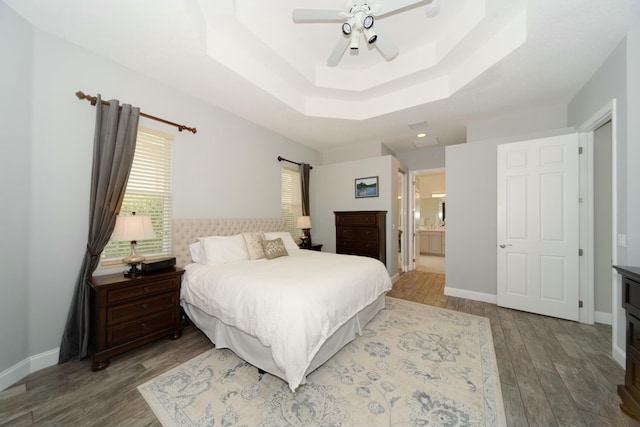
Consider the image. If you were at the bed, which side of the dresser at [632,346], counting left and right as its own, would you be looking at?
front

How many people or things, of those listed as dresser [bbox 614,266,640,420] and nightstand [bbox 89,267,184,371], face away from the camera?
0

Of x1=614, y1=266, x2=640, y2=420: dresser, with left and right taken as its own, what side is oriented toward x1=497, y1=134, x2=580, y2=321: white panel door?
right

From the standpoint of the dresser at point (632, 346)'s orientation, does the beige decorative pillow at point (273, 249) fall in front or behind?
in front

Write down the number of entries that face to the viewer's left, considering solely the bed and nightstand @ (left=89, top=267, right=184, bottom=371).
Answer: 0

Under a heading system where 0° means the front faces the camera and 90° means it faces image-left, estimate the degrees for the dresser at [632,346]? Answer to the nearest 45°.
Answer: approximately 45°

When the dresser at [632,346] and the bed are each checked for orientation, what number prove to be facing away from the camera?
0

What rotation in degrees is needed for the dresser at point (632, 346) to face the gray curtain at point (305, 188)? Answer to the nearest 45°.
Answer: approximately 45° to its right

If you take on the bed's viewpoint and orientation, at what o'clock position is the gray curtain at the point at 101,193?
The gray curtain is roughly at 5 o'clock from the bed.

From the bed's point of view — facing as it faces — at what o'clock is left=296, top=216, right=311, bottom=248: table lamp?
The table lamp is roughly at 8 o'clock from the bed.

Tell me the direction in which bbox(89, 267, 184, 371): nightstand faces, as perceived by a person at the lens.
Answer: facing the viewer and to the right of the viewer
